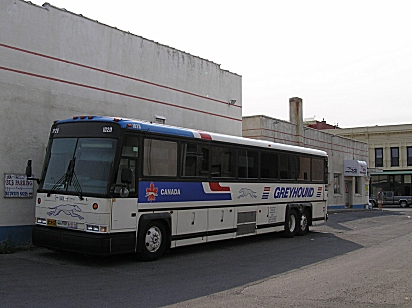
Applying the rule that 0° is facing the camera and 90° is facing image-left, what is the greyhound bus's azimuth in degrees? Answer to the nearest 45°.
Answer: approximately 45°
